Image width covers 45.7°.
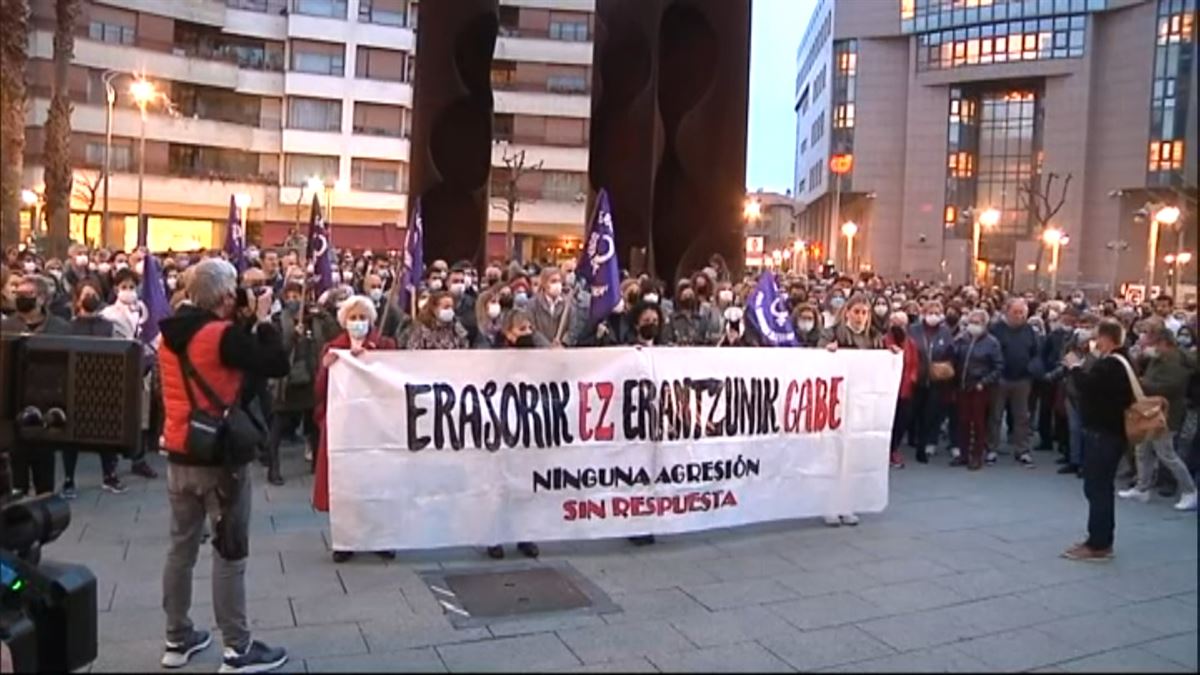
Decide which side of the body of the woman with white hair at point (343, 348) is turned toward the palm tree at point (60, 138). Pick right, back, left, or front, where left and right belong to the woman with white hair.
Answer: back

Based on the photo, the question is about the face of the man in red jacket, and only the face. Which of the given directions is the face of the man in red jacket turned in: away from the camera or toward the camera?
away from the camera

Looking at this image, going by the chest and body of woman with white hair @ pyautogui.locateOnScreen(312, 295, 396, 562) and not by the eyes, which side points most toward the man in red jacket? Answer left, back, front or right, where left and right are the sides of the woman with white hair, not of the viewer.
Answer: front

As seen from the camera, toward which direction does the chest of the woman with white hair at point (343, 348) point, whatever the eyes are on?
toward the camera

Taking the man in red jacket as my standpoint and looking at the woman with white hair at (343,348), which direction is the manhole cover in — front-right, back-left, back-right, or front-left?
front-right

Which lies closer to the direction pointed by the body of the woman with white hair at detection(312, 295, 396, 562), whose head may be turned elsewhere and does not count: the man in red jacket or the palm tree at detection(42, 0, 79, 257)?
the man in red jacket

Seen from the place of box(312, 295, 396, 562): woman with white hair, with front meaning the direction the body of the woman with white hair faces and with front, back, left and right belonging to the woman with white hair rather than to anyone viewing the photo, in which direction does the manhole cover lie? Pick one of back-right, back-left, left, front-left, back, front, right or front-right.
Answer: front-left
